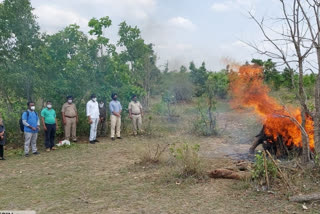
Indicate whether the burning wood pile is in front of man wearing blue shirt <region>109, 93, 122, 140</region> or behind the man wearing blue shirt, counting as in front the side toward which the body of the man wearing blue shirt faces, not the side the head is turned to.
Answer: in front

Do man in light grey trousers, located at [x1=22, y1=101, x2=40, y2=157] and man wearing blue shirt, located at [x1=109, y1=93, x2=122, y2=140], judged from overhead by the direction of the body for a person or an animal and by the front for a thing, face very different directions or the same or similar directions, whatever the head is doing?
same or similar directions

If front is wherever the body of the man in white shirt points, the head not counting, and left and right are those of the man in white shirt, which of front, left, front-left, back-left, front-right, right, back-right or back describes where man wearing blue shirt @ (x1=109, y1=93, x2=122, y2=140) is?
left

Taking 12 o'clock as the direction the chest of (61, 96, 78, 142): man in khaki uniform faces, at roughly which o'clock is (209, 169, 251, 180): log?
The log is roughly at 11 o'clock from the man in khaki uniform.

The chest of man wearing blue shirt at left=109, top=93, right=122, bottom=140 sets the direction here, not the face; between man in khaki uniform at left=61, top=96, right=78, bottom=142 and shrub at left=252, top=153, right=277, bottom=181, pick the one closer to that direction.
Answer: the shrub

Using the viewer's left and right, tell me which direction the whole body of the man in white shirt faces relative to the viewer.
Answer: facing the viewer and to the right of the viewer

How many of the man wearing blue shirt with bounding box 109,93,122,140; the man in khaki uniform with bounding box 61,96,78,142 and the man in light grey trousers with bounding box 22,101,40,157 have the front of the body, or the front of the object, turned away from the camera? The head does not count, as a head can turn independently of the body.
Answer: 0

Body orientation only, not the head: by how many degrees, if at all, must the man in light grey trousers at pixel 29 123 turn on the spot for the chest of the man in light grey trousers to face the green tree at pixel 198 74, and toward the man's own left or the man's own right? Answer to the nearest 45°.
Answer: approximately 90° to the man's own left

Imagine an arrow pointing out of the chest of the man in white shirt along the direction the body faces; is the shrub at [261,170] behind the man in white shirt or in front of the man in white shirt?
in front

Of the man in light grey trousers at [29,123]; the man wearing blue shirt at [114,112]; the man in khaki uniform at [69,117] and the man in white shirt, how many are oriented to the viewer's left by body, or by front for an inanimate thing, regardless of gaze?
0

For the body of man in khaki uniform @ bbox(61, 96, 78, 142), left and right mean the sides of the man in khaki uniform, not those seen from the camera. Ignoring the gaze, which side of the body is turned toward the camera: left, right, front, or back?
front

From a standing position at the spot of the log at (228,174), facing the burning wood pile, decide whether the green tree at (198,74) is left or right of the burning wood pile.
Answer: left

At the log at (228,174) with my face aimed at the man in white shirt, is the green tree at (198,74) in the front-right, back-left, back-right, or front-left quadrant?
front-right
